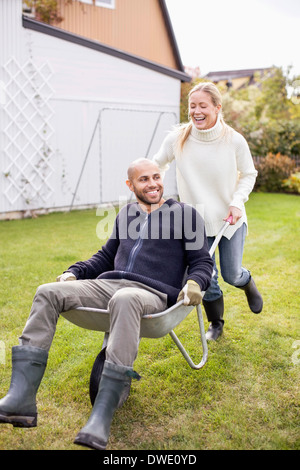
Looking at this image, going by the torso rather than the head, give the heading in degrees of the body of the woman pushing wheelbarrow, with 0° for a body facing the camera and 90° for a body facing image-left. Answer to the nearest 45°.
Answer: approximately 45°

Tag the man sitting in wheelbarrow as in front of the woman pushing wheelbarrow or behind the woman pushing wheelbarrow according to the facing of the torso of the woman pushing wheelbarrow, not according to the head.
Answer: in front

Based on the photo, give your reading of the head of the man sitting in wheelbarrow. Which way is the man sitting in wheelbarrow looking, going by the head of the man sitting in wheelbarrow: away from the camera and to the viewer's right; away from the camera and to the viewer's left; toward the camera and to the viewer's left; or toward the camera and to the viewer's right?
toward the camera and to the viewer's right

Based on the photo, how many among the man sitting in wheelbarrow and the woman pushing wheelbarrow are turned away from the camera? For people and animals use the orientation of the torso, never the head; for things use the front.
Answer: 0

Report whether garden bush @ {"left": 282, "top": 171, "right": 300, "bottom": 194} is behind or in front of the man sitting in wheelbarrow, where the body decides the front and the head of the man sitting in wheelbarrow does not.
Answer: behind

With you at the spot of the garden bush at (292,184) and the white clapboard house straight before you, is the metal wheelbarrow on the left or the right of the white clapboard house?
left

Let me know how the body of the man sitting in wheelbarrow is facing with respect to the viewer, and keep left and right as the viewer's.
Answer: facing the viewer and to the left of the viewer

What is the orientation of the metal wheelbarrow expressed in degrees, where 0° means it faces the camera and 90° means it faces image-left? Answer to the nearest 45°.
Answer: approximately 45°
